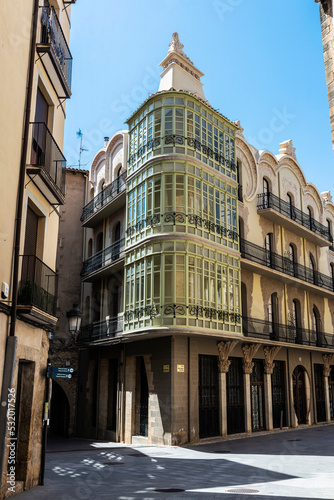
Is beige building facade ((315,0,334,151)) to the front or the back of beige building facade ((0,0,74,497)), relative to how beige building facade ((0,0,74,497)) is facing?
to the front

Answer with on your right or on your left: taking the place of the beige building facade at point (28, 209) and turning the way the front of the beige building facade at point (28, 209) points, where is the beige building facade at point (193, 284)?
on your left
